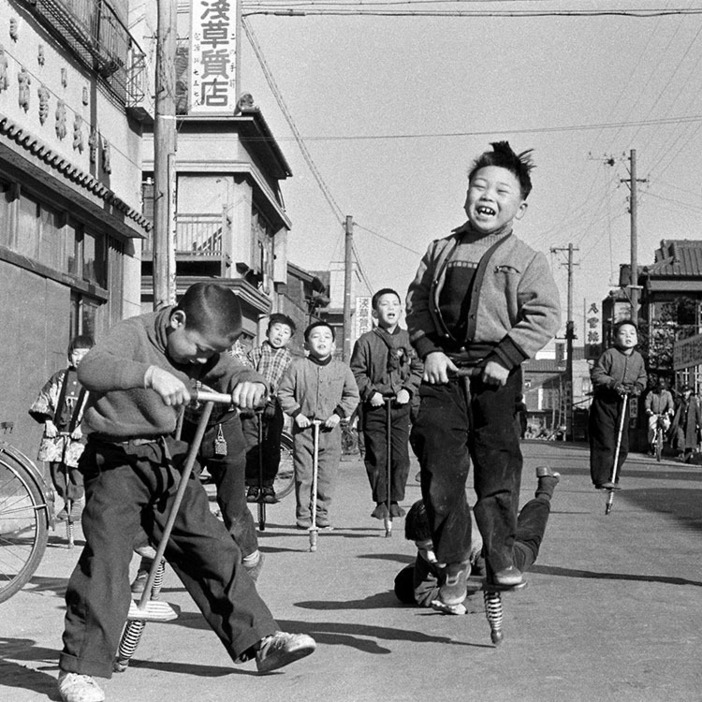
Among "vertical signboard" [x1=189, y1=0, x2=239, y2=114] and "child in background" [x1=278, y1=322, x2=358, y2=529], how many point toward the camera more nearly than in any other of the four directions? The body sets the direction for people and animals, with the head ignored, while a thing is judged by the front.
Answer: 2

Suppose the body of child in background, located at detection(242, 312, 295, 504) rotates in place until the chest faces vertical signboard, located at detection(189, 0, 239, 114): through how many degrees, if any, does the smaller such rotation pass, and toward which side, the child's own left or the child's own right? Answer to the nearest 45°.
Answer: approximately 180°

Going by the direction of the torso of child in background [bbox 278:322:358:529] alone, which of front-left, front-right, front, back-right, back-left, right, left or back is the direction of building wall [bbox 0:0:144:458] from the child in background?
back-right

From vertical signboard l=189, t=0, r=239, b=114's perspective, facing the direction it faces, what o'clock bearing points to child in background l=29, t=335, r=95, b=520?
The child in background is roughly at 12 o'clock from the vertical signboard.

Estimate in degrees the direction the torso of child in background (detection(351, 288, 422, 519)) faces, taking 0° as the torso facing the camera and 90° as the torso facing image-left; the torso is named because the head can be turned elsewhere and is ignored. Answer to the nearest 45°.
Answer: approximately 0°

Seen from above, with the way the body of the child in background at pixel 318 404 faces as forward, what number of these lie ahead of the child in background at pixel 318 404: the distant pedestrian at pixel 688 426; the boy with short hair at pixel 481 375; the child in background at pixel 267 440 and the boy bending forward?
2
